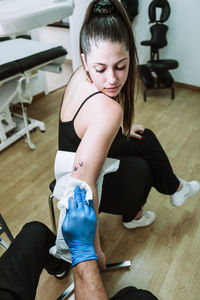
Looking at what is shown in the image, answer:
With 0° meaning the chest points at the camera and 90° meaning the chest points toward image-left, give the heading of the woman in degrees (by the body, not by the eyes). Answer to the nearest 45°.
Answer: approximately 270°
